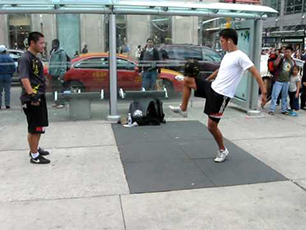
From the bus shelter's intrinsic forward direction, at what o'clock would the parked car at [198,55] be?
The parked car is roughly at 7 o'clock from the bus shelter.

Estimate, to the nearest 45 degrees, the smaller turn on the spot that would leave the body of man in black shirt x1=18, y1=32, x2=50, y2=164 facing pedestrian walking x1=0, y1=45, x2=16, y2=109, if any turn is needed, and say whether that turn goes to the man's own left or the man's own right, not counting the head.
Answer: approximately 90° to the man's own left

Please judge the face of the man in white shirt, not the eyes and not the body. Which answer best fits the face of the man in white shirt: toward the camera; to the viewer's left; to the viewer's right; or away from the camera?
to the viewer's left

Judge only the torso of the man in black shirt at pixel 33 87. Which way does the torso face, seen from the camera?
to the viewer's right

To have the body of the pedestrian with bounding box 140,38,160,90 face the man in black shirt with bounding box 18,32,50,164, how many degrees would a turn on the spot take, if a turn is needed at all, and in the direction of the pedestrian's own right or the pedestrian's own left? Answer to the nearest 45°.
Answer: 0° — they already face them

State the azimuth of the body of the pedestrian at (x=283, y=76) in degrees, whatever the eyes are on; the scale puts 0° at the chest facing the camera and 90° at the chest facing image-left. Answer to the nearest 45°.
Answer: approximately 0°

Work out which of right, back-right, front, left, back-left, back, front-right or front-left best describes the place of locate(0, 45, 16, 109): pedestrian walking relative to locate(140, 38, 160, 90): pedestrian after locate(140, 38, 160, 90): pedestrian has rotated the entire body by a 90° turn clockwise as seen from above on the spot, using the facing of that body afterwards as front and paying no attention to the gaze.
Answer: front

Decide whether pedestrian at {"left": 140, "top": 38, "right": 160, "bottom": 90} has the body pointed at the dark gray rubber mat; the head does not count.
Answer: yes
